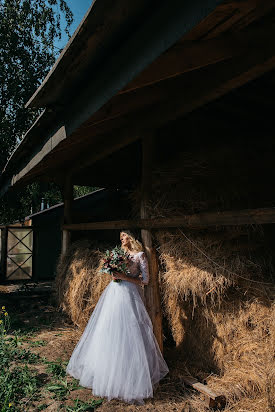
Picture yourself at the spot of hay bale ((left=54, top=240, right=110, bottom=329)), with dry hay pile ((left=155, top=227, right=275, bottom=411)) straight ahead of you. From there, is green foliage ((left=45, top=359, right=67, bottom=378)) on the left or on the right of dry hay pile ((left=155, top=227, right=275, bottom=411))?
right

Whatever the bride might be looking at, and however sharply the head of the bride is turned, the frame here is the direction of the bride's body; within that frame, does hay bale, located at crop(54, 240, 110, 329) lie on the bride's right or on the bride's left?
on the bride's right

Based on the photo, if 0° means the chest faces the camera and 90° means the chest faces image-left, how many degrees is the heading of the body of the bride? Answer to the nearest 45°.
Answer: approximately 45°

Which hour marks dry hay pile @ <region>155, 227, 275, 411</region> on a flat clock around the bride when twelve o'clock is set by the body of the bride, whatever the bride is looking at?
The dry hay pile is roughly at 8 o'clock from the bride.

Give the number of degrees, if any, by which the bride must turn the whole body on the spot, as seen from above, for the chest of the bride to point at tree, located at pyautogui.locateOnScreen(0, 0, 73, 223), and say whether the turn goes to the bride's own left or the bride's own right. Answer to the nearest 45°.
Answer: approximately 90° to the bride's own right

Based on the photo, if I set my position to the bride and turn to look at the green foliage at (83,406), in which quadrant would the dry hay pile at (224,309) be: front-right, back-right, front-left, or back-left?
back-left

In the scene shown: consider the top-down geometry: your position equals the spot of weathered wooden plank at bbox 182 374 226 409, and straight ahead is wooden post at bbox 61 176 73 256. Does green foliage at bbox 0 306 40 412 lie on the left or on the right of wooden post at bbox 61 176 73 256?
left
